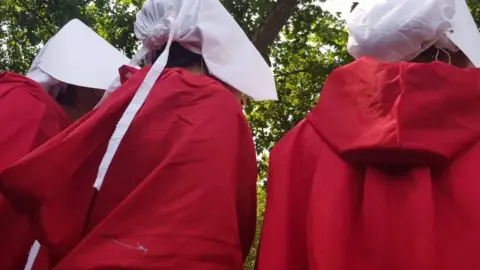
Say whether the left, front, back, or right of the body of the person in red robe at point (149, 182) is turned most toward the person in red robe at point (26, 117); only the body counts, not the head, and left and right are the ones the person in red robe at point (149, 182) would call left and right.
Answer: left

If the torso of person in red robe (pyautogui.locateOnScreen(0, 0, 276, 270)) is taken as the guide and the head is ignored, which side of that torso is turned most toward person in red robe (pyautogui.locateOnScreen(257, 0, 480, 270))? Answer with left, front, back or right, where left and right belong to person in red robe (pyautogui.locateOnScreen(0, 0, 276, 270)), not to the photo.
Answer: right

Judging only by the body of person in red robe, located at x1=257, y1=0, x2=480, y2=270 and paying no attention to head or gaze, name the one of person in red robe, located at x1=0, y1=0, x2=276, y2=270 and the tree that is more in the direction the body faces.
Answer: the tree

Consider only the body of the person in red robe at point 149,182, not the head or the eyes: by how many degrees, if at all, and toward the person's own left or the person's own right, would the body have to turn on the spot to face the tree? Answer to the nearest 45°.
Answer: approximately 45° to the person's own left

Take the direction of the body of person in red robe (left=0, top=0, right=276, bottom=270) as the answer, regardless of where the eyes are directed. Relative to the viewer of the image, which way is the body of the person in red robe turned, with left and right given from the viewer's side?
facing away from the viewer and to the right of the viewer

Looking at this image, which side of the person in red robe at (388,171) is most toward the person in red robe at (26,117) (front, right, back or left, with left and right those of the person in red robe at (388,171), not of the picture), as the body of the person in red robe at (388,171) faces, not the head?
left

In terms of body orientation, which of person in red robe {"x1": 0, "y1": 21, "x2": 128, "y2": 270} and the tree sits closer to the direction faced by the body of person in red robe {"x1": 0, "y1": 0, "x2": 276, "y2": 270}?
the tree

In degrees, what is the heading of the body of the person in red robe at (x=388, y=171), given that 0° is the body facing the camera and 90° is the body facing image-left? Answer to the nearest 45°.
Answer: approximately 180°
